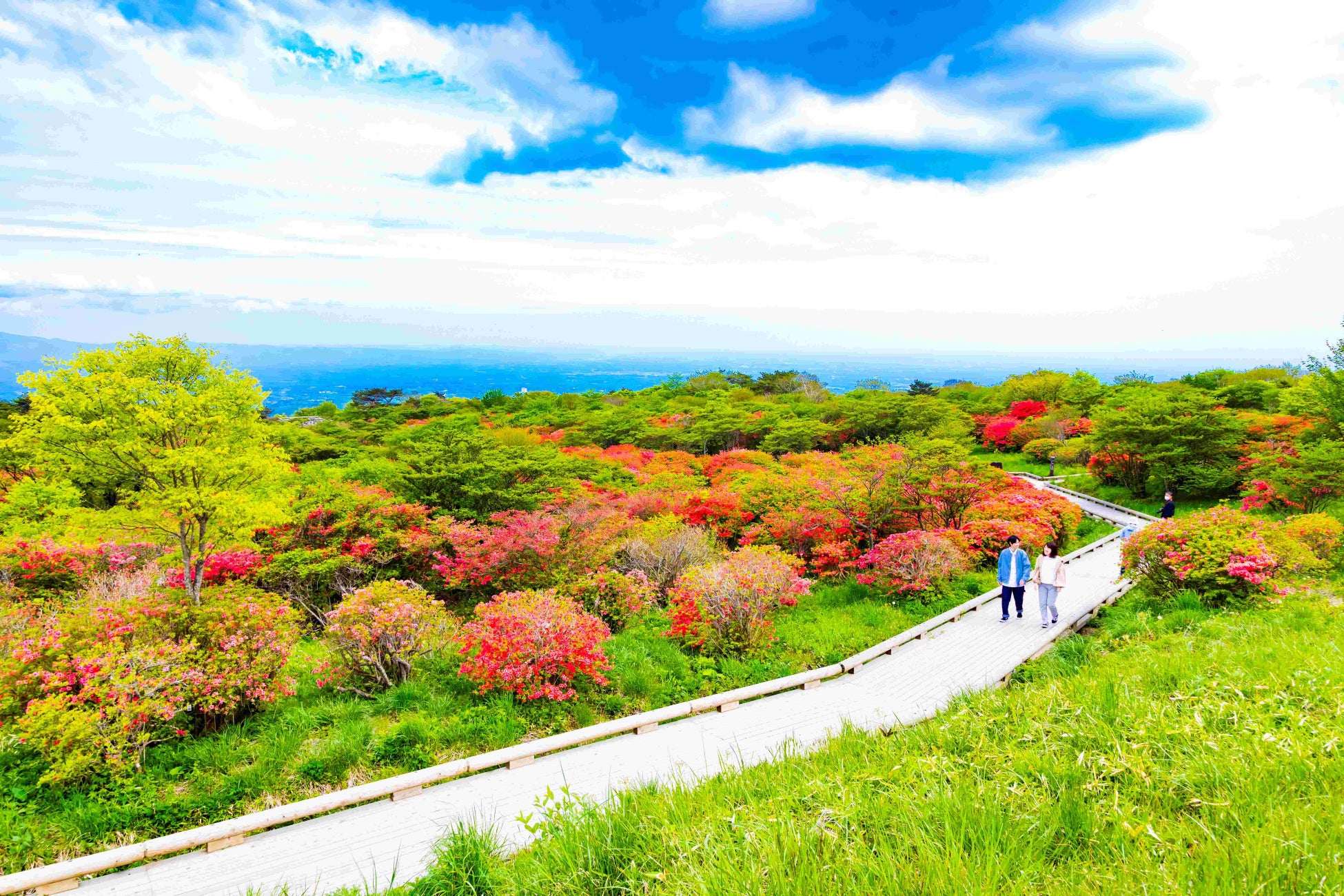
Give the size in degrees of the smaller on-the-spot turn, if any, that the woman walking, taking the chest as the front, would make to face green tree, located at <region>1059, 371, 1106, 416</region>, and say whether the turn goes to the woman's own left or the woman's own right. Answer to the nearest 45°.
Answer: approximately 135° to the woman's own right

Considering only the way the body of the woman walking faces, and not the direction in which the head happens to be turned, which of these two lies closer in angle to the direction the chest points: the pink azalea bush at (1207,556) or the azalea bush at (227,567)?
the azalea bush

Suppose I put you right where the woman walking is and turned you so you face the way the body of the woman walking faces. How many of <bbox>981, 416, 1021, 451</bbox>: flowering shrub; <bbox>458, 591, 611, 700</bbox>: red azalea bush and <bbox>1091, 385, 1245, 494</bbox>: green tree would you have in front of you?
1

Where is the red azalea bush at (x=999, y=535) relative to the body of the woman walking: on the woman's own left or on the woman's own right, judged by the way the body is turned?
on the woman's own right

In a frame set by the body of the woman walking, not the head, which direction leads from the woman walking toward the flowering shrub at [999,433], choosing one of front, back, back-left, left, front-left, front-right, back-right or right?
back-right

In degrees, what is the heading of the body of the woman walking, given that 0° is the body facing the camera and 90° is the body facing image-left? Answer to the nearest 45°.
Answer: approximately 45°

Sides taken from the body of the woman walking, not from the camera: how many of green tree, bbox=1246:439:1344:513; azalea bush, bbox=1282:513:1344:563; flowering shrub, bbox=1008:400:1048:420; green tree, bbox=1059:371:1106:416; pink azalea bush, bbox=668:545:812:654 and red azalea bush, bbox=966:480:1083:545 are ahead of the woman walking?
1

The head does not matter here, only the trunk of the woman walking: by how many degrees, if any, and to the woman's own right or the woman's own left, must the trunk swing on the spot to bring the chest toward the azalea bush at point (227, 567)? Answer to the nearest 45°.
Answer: approximately 45° to the woman's own right

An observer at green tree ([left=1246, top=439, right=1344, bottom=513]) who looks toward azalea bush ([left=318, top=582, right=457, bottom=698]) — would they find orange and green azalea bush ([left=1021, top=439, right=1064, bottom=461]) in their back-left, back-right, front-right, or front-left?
back-right

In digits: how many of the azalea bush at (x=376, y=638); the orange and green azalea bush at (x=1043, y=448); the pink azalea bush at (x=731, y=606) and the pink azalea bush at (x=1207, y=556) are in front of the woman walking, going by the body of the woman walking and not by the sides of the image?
2

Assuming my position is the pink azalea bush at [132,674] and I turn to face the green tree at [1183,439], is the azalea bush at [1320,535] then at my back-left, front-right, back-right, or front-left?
front-right

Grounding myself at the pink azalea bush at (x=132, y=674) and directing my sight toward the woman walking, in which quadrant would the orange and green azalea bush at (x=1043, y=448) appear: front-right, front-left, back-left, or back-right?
front-left

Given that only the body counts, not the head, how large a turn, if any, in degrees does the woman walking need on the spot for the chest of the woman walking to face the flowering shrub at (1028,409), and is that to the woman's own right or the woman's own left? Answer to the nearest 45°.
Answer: approximately 135° to the woman's own right

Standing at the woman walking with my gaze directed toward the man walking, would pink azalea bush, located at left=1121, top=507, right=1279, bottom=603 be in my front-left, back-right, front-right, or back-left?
back-right

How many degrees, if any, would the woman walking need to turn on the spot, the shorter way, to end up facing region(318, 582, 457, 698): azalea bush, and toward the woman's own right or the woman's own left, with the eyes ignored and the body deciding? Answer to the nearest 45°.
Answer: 0° — they already face it
